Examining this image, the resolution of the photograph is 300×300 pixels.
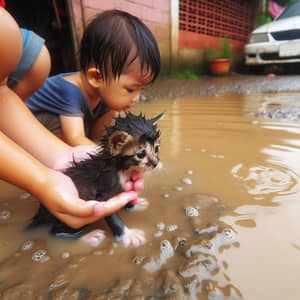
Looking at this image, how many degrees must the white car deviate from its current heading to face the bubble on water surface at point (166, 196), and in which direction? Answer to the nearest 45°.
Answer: approximately 45° to its left

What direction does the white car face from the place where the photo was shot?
facing the viewer and to the left of the viewer

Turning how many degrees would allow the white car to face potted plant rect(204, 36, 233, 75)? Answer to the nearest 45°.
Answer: approximately 45° to its right

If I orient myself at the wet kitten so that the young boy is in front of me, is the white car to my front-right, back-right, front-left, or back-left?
front-right

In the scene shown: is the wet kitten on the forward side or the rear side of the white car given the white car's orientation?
on the forward side

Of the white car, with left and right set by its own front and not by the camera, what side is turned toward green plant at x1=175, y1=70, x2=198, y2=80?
front

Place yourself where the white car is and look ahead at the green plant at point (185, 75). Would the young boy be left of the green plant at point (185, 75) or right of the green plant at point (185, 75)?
left

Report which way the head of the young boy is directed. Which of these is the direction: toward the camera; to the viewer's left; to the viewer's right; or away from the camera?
to the viewer's right

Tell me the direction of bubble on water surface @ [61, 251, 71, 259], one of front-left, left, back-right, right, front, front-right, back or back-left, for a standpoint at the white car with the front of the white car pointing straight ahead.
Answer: front-left

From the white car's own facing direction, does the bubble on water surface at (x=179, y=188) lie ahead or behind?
ahead
